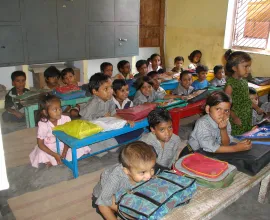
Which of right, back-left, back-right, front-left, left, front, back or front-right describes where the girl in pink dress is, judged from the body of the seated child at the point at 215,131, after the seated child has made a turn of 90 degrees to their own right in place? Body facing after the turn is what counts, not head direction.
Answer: front-right

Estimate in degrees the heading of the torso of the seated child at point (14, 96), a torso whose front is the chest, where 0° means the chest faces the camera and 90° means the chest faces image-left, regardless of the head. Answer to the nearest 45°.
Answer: approximately 315°

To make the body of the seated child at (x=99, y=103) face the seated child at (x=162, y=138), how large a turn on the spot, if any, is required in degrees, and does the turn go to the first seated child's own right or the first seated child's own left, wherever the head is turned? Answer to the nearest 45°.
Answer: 0° — they already face them

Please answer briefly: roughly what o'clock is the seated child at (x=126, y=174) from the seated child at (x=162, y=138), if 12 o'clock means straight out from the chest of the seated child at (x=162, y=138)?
the seated child at (x=126, y=174) is roughly at 2 o'clock from the seated child at (x=162, y=138).

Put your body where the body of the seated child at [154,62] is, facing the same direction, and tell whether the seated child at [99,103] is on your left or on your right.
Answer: on your right

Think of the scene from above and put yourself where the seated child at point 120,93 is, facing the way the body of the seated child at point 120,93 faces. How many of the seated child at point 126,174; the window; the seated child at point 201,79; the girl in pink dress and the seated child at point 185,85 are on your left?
3

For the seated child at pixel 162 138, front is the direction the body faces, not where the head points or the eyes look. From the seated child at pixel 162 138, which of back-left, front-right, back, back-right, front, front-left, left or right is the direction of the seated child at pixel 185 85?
back-left
